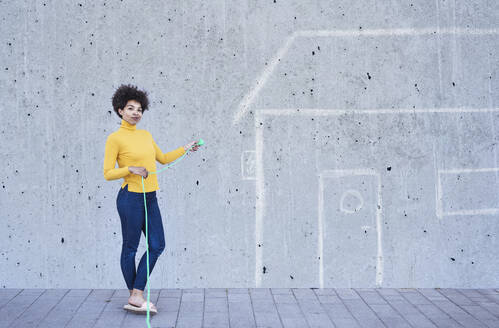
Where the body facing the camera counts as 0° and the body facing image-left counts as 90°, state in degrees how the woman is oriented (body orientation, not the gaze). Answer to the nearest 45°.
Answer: approximately 315°
